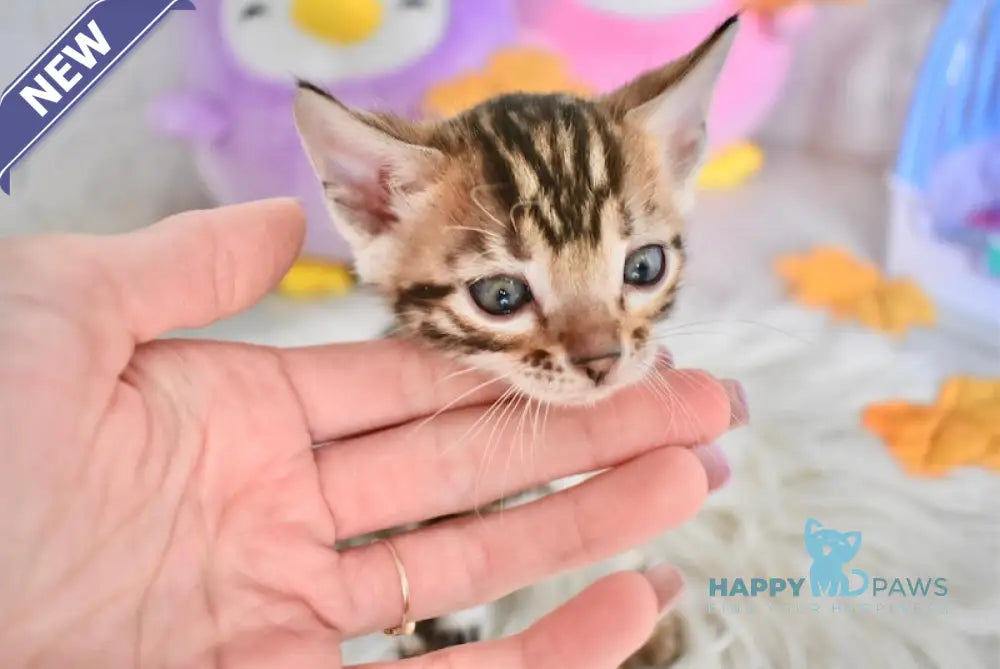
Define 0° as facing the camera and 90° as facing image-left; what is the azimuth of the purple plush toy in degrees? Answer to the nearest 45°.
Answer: approximately 0°

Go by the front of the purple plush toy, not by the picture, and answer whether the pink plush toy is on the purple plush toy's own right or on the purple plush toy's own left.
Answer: on the purple plush toy's own left

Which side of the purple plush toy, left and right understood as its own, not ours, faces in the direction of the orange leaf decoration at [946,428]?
left

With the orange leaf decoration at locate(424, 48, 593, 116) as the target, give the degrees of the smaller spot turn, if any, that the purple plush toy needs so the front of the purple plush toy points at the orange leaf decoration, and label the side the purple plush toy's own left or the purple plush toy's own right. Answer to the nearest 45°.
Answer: approximately 90° to the purple plush toy's own left

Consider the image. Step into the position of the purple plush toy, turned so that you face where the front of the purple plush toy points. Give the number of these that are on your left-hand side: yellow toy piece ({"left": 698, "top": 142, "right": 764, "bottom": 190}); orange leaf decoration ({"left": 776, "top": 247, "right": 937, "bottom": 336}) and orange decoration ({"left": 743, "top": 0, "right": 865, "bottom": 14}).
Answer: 3

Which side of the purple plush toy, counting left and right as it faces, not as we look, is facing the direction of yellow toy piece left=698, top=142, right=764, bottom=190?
left

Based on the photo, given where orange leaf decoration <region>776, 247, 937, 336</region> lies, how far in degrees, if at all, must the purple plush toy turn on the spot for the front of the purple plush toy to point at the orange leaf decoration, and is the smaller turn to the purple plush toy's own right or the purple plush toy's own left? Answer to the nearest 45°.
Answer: approximately 90° to the purple plush toy's own left

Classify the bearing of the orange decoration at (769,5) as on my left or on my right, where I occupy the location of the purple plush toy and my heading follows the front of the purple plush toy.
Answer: on my left
